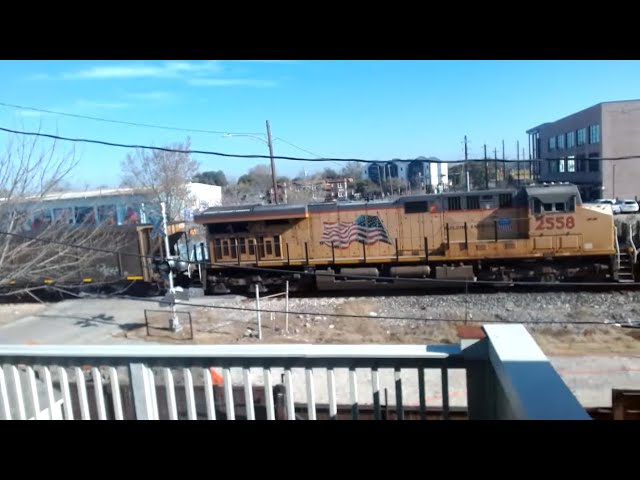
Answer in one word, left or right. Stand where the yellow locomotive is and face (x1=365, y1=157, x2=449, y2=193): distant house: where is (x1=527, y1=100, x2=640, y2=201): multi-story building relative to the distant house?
right

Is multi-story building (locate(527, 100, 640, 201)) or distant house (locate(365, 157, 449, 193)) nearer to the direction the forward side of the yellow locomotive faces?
the multi-story building

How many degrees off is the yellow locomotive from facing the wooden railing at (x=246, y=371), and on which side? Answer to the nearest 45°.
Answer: approximately 90° to its right

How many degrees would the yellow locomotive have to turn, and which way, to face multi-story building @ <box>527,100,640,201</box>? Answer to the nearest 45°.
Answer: approximately 45° to its left

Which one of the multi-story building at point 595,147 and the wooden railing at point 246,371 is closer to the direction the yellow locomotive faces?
the multi-story building

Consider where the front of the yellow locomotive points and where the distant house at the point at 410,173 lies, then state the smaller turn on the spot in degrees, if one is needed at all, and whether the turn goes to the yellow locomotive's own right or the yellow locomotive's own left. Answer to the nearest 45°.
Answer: approximately 90° to the yellow locomotive's own left

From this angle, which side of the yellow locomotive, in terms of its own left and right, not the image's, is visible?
right
